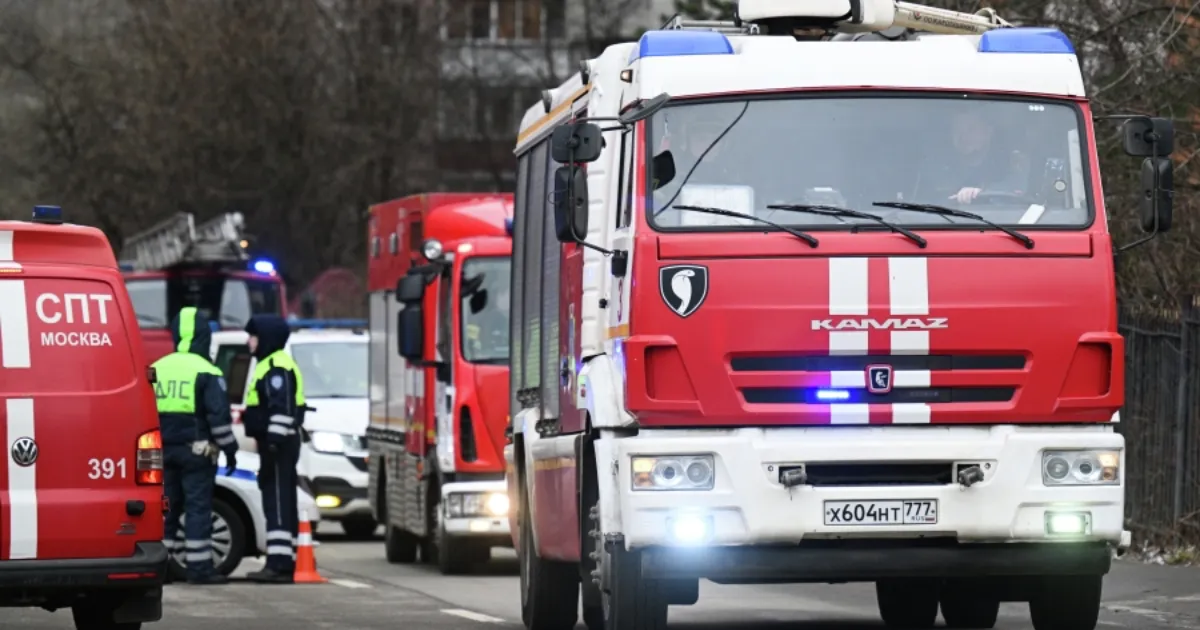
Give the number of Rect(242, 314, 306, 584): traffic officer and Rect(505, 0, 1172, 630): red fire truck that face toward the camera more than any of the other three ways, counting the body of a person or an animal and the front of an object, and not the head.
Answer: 1

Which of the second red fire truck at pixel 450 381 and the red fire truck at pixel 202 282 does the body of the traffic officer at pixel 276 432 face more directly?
the red fire truck

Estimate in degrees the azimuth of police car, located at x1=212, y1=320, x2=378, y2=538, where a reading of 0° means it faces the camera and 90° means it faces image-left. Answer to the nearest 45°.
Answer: approximately 315°

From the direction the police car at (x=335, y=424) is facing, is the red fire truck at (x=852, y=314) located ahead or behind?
ahead

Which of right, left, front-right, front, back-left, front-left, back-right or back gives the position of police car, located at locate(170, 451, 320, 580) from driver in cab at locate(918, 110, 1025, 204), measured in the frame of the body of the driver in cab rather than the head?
back-right

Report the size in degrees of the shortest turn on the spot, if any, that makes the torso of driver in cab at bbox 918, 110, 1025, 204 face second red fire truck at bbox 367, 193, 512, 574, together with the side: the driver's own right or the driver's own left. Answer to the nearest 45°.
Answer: approximately 135° to the driver's own right
